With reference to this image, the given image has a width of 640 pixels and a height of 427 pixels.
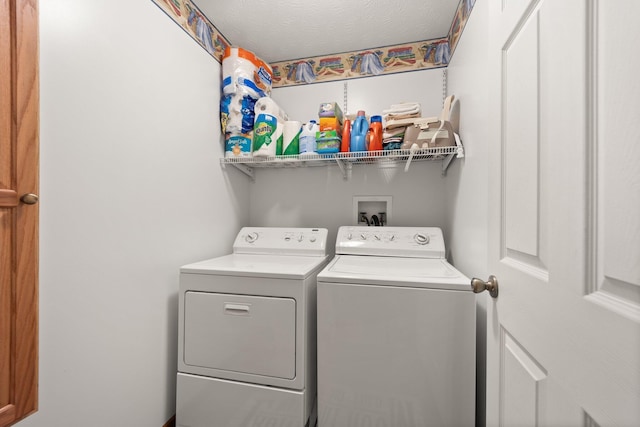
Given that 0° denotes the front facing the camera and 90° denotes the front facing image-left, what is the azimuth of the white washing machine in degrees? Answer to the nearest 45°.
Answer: approximately 0°

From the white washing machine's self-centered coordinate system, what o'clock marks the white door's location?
The white door is roughly at 11 o'clock from the white washing machine.

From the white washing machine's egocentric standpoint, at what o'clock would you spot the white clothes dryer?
The white clothes dryer is roughly at 3 o'clock from the white washing machine.
